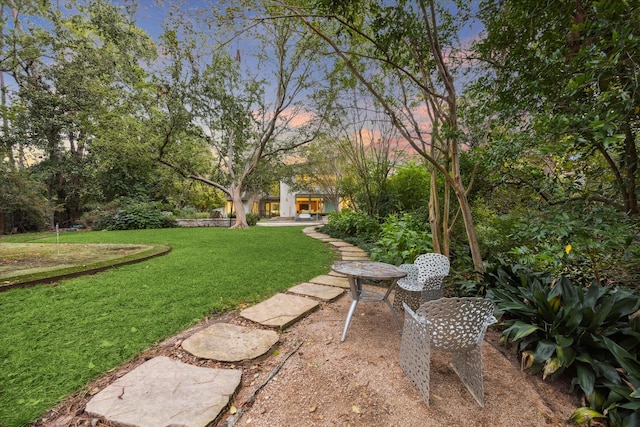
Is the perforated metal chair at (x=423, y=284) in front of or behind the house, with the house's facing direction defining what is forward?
in front

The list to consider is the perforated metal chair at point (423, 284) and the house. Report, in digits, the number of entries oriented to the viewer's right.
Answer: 0

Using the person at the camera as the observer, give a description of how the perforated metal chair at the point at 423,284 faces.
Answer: facing the viewer and to the left of the viewer

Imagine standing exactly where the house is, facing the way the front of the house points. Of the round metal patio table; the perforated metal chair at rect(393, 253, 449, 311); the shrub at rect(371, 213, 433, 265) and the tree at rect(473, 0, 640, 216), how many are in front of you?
4

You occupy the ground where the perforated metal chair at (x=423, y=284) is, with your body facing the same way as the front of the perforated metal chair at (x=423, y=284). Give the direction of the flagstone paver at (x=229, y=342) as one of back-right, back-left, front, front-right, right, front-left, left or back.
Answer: front

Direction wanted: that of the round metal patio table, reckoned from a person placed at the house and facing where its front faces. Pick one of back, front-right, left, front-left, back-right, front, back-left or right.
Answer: front

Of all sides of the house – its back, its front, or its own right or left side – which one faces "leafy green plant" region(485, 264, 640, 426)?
front

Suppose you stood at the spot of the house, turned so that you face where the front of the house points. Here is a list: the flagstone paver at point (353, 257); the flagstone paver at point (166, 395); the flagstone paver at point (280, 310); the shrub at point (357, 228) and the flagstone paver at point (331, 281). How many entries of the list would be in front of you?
5

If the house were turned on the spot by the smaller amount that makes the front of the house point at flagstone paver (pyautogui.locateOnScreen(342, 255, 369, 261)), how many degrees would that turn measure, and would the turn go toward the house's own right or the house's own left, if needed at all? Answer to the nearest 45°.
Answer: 0° — it already faces it

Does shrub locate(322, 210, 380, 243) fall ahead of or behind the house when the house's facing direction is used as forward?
ahead

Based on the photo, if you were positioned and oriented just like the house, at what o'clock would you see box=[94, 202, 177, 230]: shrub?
The shrub is roughly at 1 o'clock from the house.

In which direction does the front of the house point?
toward the camera

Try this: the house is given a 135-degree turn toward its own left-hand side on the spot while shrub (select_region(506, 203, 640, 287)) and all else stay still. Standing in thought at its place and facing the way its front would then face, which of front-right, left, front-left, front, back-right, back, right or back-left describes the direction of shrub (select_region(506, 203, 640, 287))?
back-right

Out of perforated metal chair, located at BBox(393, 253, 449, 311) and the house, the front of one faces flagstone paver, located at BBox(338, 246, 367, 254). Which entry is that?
the house

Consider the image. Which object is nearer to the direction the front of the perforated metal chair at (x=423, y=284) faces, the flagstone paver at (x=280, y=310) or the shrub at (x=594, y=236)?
the flagstone paver

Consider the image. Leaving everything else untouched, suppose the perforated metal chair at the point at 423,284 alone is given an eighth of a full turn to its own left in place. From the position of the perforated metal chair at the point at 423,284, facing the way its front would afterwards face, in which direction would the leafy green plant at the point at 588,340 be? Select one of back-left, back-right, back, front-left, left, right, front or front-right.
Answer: front-left

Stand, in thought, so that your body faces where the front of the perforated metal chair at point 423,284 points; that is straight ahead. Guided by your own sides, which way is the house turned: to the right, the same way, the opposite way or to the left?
to the left

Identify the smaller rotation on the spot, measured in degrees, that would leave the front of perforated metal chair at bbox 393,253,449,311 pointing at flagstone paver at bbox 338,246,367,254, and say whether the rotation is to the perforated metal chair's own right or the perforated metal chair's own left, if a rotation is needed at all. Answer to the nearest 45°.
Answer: approximately 90° to the perforated metal chair's own right
